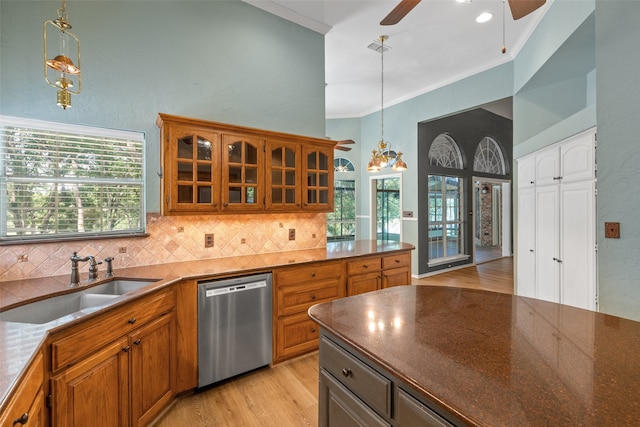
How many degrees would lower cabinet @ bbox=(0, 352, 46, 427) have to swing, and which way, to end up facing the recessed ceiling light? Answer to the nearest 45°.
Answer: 0° — it already faces it

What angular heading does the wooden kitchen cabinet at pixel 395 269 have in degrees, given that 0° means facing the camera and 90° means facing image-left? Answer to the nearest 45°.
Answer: approximately 315°

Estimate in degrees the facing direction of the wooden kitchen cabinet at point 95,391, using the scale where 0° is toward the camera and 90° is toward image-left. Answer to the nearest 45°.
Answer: approximately 315°

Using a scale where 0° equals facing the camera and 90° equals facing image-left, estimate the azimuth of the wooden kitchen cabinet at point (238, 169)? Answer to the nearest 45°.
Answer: approximately 315°

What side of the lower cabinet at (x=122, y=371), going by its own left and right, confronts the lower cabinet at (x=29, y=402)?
right

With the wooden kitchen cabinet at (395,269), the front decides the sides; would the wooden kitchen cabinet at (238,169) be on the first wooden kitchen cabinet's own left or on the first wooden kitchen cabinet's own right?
on the first wooden kitchen cabinet's own right

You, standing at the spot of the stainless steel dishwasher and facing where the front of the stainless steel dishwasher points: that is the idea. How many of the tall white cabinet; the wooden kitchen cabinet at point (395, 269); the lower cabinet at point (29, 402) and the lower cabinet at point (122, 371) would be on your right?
2

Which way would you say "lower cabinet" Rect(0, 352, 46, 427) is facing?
to the viewer's right

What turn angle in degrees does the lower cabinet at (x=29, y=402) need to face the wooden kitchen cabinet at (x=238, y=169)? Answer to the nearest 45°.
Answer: approximately 45° to its left

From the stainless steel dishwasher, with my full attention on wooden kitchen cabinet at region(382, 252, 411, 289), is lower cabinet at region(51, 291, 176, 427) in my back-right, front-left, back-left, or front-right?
back-right

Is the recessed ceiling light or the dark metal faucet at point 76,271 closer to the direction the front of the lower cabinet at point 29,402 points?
the recessed ceiling light
